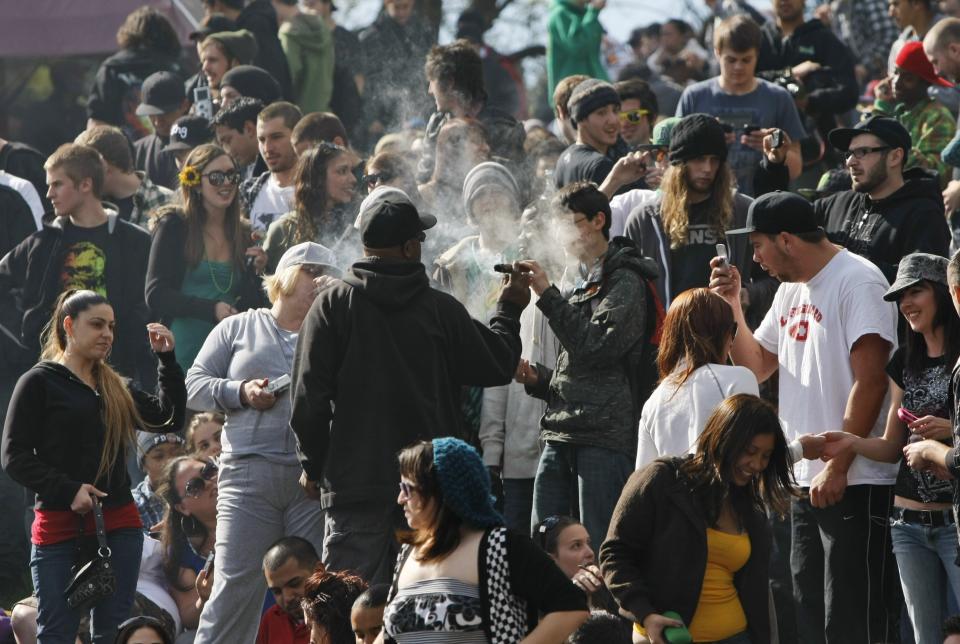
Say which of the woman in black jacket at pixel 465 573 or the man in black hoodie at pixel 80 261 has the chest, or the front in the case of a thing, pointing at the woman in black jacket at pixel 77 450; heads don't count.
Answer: the man in black hoodie

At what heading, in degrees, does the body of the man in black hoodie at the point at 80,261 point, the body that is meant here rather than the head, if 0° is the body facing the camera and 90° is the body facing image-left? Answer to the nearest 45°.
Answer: approximately 0°

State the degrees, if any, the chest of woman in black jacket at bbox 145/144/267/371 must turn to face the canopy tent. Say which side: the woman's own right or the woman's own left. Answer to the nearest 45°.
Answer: approximately 135° to the woman's own left

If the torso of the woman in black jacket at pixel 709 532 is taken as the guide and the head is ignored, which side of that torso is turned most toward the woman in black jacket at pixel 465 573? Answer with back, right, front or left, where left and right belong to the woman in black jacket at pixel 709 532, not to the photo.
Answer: right

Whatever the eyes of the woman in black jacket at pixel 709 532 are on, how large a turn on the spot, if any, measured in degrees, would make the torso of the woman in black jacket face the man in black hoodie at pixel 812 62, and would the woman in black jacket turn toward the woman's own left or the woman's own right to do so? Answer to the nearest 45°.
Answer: approximately 135° to the woman's own left

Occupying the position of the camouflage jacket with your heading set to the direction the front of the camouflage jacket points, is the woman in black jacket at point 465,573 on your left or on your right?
on your left

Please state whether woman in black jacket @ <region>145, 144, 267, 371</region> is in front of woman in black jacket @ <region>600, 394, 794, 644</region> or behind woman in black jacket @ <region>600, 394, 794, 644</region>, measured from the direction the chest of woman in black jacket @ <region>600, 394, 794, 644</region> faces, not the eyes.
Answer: behind

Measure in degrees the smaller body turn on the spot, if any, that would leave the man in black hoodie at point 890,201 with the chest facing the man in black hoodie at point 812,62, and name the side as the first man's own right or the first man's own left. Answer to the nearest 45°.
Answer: approximately 135° to the first man's own right

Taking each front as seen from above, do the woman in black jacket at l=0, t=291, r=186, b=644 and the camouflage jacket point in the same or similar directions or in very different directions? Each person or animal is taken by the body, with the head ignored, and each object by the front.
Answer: very different directions
